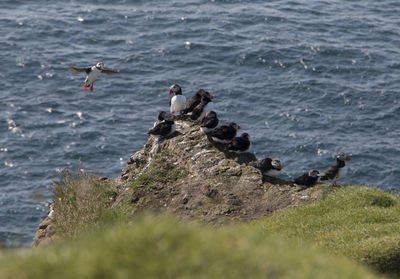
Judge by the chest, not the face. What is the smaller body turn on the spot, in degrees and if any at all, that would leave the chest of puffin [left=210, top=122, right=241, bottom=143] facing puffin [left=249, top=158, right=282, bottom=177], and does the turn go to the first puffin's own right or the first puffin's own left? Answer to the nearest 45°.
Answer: approximately 45° to the first puffin's own right

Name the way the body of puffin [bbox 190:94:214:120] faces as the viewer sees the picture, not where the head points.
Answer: to the viewer's right
